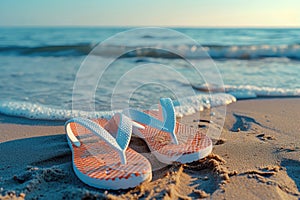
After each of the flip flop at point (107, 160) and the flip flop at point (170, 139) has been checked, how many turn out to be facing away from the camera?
0

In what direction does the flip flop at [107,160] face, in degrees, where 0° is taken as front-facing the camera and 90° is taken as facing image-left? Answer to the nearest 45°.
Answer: approximately 315°

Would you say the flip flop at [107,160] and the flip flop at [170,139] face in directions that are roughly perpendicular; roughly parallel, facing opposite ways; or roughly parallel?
roughly parallel
